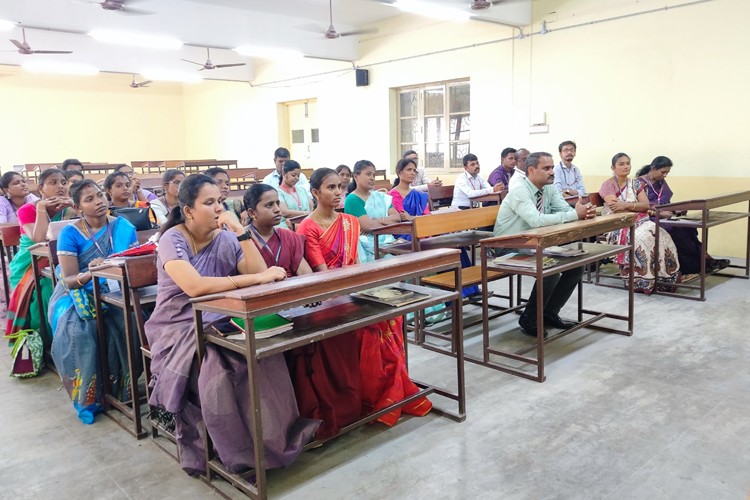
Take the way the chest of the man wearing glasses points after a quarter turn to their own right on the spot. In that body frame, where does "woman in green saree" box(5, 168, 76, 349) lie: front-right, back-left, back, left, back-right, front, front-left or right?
front

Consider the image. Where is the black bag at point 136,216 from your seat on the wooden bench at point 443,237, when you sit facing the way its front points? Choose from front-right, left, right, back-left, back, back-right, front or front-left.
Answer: back-right

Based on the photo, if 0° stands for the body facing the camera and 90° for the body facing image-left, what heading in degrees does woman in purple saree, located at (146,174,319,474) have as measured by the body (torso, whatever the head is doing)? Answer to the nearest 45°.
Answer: approximately 315°

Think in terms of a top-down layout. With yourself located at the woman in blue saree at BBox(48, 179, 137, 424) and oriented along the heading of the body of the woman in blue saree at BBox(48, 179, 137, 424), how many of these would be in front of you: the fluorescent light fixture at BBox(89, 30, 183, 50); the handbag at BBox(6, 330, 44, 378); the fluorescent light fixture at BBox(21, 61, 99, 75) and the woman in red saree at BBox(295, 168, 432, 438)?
1
